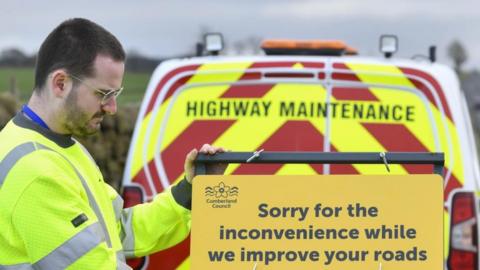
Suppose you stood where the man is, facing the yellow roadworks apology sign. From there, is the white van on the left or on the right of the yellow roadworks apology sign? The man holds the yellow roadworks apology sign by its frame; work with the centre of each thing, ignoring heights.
left

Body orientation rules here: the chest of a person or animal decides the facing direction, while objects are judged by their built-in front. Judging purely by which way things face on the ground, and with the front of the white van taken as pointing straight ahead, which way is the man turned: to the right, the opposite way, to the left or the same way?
to the right

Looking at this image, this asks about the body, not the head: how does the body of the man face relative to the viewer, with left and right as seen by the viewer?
facing to the right of the viewer

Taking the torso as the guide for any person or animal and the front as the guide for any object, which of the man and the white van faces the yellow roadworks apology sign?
the man

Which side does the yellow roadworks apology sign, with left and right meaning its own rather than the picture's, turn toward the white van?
back

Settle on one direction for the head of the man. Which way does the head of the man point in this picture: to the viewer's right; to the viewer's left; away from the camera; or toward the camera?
to the viewer's right

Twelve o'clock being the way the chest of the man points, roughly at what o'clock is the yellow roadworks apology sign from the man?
The yellow roadworks apology sign is roughly at 12 o'clock from the man.

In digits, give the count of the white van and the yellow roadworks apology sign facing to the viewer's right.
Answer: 0

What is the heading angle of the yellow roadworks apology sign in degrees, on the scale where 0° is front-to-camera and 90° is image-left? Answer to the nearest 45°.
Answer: approximately 0°

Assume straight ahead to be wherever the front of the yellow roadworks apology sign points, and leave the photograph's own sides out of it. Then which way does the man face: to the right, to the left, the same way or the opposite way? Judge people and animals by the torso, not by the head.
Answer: to the left

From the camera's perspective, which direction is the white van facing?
away from the camera

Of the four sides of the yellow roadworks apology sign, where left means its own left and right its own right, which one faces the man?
right

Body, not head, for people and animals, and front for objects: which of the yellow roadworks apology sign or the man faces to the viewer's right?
the man

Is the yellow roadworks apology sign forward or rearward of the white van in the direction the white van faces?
rearward

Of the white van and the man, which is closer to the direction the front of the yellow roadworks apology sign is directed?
the man
